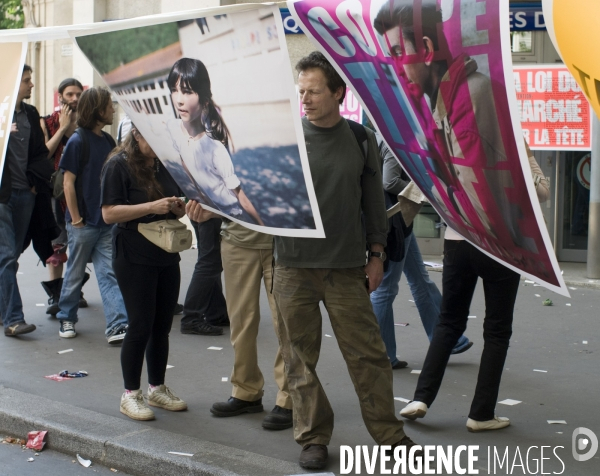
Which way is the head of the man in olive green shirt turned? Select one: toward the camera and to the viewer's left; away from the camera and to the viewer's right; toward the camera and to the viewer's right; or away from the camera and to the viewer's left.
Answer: toward the camera and to the viewer's left

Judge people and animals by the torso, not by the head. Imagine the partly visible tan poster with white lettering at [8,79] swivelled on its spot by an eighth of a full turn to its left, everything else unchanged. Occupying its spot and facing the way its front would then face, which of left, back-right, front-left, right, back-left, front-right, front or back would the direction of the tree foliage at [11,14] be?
back-left

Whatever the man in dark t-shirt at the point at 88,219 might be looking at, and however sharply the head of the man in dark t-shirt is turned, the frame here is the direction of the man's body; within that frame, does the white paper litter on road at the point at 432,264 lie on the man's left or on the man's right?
on the man's left

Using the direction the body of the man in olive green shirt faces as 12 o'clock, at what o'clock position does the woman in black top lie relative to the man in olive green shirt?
The woman in black top is roughly at 4 o'clock from the man in olive green shirt.

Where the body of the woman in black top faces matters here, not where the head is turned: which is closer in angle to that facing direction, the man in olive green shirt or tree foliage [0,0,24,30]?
the man in olive green shirt

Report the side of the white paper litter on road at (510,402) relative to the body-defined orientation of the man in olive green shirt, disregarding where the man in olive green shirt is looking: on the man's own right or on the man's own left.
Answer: on the man's own left

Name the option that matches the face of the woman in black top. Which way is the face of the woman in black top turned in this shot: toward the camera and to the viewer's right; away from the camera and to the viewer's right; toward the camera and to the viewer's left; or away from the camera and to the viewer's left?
toward the camera and to the viewer's right

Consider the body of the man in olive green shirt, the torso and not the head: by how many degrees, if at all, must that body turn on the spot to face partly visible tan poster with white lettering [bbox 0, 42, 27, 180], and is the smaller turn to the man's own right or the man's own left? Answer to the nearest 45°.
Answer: approximately 90° to the man's own right

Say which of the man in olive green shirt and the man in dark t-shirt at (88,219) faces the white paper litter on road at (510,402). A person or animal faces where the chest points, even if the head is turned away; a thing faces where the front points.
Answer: the man in dark t-shirt

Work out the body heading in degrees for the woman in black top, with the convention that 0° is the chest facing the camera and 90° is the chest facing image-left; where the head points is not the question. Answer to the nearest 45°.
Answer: approximately 315°
